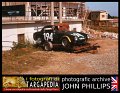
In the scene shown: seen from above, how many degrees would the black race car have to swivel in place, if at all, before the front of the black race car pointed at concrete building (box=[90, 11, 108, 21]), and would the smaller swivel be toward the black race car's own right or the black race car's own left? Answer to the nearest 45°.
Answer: approximately 135° to the black race car's own left
